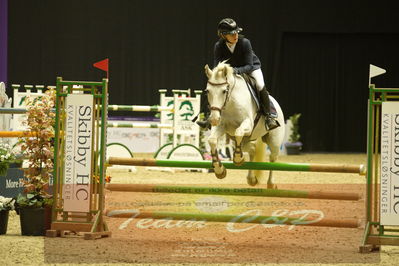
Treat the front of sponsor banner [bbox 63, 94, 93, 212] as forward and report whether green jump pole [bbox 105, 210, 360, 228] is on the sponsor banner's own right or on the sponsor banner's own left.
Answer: on the sponsor banner's own left

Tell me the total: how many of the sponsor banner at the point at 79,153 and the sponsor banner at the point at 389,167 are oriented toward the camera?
2

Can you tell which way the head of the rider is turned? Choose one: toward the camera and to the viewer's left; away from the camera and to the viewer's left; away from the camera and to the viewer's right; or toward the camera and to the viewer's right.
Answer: toward the camera and to the viewer's right

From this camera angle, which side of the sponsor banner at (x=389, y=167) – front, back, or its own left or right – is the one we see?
front

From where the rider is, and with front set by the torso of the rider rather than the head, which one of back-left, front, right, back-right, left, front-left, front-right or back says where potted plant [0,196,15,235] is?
front-right

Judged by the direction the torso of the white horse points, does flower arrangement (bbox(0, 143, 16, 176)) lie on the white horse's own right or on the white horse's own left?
on the white horse's own right

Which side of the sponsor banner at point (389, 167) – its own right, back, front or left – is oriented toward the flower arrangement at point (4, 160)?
right

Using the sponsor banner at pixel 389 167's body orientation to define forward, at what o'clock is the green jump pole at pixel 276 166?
The green jump pole is roughly at 3 o'clock from the sponsor banner.

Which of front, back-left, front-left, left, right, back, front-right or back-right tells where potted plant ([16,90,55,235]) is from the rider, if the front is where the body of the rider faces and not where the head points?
front-right

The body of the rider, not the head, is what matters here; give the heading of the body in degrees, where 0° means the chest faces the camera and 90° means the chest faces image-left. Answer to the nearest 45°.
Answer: approximately 45°
